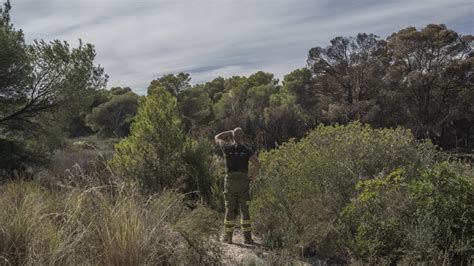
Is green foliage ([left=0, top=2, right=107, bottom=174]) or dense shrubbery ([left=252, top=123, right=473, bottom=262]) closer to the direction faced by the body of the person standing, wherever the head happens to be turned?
the green foliage

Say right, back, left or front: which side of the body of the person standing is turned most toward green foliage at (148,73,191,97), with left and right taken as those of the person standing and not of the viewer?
front

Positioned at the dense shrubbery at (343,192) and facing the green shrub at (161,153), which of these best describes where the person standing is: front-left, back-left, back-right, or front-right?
front-left

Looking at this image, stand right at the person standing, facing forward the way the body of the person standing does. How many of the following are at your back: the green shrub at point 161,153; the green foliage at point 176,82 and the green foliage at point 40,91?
0

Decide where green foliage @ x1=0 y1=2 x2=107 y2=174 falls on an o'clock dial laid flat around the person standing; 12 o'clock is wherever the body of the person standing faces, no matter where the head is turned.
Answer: The green foliage is roughly at 11 o'clock from the person standing.

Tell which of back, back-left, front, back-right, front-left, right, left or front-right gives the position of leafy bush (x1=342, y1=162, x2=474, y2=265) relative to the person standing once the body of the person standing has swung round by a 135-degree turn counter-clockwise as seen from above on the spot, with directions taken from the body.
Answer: left

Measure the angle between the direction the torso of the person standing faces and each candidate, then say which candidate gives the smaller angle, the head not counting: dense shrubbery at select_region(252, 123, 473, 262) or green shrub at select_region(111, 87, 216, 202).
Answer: the green shrub

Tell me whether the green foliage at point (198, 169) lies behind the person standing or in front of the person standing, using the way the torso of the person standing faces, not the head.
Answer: in front

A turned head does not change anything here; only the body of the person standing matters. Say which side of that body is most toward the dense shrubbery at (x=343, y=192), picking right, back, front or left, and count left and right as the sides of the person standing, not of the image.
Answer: right

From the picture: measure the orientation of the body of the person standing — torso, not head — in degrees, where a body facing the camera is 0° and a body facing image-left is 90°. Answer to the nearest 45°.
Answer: approximately 180°
